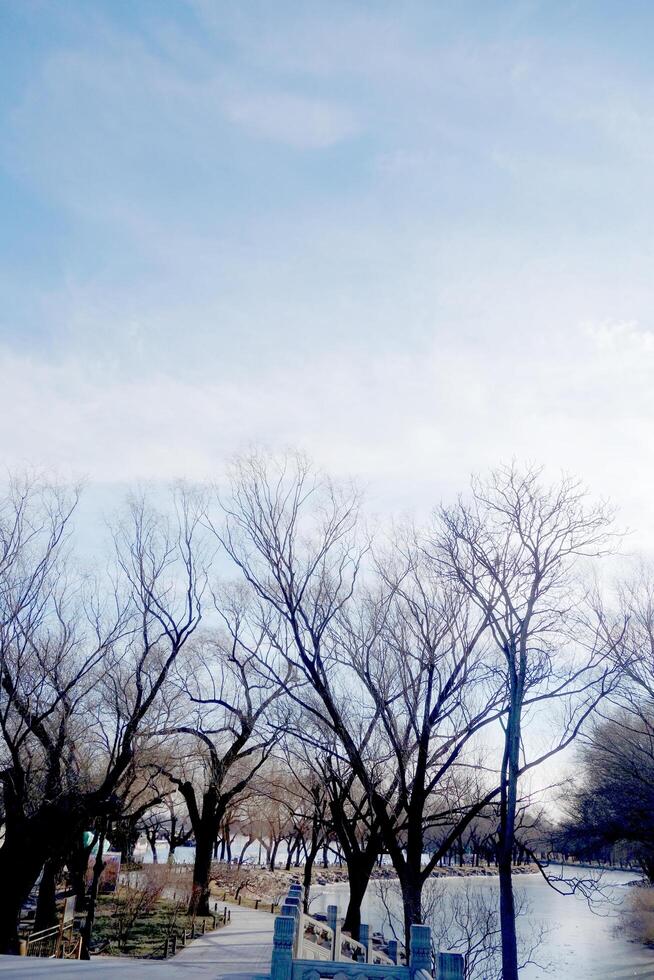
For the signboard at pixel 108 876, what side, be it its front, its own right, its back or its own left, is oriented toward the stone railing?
front

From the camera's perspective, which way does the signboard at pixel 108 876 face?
toward the camera
